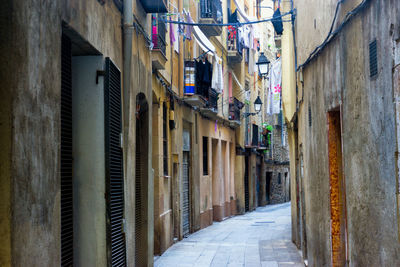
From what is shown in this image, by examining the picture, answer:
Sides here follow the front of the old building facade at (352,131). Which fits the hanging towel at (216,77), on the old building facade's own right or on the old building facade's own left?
on the old building facade's own right

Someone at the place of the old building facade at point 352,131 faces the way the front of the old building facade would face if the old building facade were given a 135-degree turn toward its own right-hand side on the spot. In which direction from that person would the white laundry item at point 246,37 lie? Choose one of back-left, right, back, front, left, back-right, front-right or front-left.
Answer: front-left

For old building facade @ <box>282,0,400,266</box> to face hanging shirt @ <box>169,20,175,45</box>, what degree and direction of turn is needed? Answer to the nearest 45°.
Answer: approximately 45° to its right

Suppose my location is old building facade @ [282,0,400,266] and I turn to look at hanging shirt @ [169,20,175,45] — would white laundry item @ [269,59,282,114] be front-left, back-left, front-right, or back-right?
front-right

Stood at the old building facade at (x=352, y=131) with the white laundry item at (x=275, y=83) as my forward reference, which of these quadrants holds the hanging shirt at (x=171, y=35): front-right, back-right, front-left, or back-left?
front-left

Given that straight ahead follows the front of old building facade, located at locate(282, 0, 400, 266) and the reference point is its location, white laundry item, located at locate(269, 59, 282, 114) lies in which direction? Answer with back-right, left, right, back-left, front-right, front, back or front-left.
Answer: right

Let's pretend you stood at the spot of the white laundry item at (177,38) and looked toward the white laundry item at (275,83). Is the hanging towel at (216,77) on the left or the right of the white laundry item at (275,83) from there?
left

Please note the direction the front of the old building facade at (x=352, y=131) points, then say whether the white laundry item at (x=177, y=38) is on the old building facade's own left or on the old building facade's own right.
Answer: on the old building facade's own right

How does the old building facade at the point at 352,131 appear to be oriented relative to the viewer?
to the viewer's left
